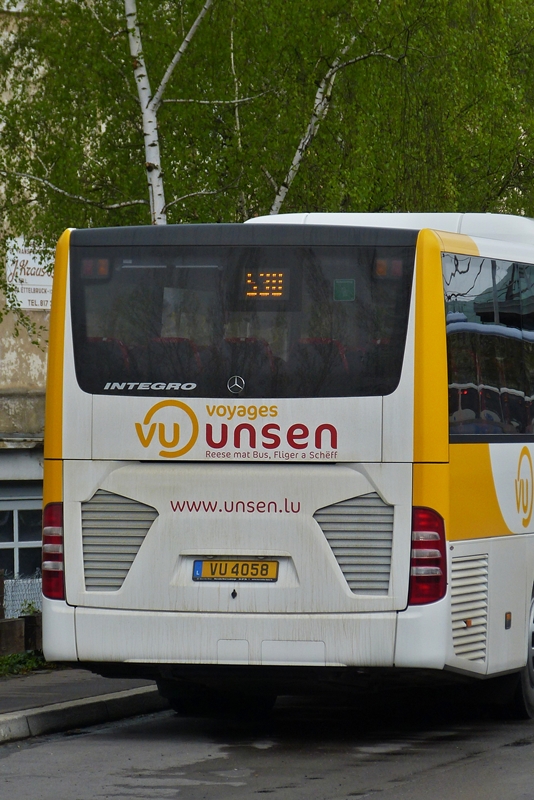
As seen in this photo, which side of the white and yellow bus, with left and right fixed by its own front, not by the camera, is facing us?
back

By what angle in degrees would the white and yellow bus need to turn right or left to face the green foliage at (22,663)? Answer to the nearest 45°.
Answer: approximately 45° to its left

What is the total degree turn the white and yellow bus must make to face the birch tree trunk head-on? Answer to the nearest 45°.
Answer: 0° — it already faces it
